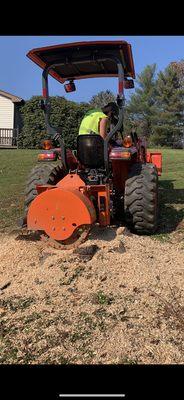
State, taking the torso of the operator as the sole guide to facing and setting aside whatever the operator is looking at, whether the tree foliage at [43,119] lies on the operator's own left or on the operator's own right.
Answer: on the operator's own left

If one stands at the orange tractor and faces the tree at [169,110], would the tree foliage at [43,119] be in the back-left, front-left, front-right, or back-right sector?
front-left

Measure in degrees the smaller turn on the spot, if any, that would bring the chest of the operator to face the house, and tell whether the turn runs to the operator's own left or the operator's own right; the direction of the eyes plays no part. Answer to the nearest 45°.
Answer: approximately 90° to the operator's own left
